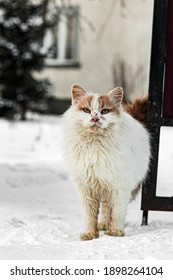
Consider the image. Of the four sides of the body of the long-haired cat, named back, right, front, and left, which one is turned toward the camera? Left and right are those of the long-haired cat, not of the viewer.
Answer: front

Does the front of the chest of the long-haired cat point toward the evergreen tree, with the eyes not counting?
no
